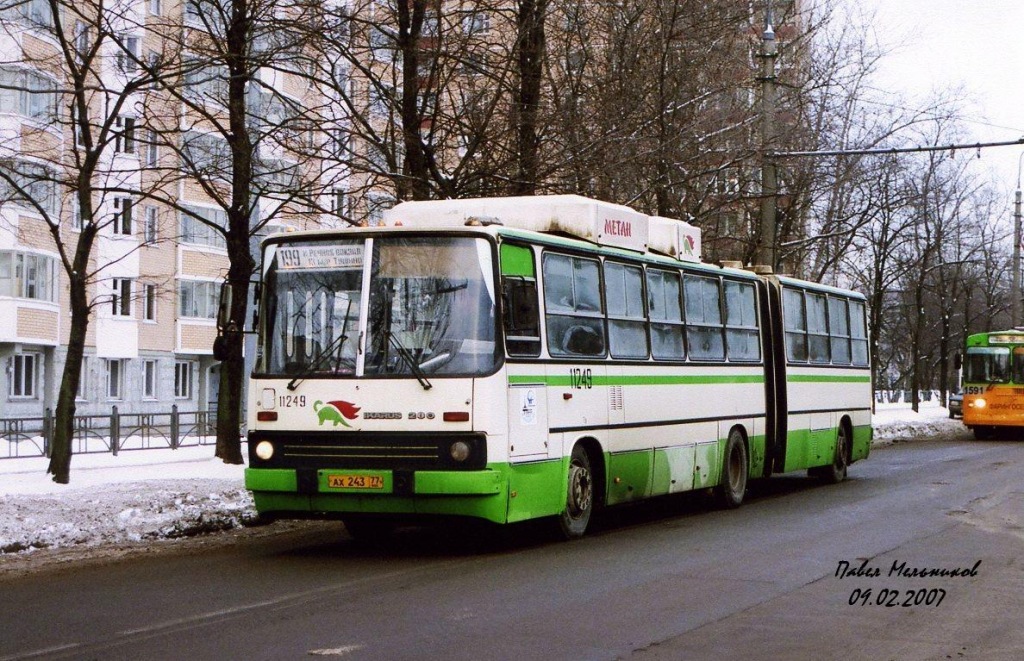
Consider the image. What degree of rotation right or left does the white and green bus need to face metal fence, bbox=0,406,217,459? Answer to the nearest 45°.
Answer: approximately 90° to its right

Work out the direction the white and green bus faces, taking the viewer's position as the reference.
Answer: facing the viewer and to the left of the viewer

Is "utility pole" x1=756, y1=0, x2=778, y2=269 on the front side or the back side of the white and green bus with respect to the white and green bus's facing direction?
on the back side
